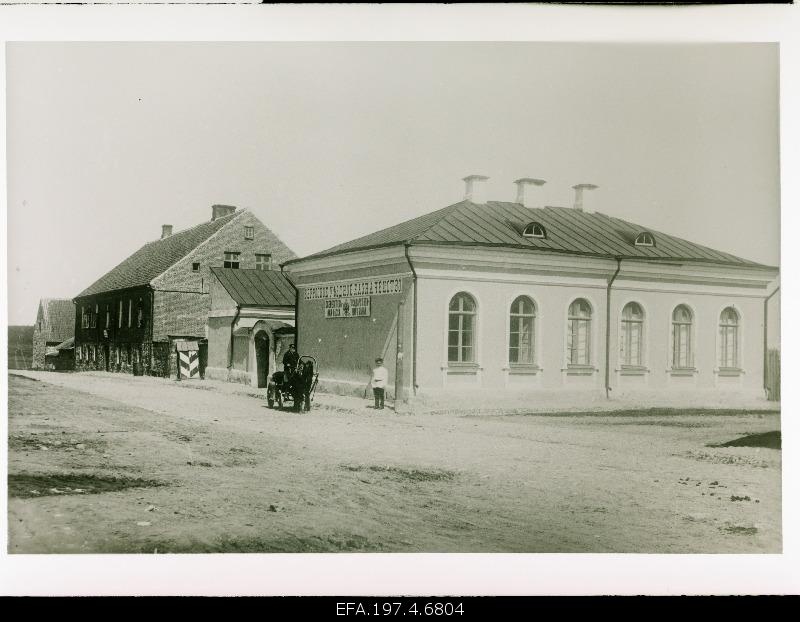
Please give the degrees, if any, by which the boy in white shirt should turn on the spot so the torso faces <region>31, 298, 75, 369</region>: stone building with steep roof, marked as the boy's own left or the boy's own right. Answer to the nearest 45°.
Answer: approximately 90° to the boy's own right

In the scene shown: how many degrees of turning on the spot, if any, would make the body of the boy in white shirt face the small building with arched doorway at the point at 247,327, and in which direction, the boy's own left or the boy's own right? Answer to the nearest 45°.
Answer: approximately 90° to the boy's own right

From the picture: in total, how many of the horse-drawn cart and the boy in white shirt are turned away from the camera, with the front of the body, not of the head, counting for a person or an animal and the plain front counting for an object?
0

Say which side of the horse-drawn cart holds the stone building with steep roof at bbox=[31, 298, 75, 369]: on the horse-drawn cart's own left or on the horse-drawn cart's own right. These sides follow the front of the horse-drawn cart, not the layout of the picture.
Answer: on the horse-drawn cart's own right

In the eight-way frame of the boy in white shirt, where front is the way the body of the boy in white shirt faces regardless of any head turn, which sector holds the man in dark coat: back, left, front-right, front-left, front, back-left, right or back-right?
right

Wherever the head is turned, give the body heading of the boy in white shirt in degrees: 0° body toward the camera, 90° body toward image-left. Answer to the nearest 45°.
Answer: approximately 0°

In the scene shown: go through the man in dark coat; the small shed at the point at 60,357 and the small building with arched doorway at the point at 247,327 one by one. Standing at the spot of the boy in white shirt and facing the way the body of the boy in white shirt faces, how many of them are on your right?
3

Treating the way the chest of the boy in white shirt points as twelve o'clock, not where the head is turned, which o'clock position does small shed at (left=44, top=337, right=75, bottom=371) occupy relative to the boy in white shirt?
The small shed is roughly at 5 o'clock from the boy in white shirt.
